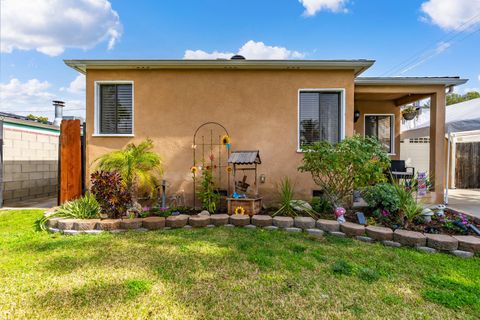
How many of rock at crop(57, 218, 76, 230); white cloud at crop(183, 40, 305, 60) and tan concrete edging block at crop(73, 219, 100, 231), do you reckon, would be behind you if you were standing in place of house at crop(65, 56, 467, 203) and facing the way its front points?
1

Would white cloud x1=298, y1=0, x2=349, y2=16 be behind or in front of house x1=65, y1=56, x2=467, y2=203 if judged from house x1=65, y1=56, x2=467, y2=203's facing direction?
behind

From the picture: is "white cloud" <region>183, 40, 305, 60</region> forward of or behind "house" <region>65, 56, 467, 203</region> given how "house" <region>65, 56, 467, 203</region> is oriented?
behind

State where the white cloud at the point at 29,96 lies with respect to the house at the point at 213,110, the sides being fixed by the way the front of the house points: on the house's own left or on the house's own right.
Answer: on the house's own right

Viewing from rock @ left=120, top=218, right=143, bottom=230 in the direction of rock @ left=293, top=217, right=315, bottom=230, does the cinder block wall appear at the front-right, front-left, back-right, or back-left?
back-left

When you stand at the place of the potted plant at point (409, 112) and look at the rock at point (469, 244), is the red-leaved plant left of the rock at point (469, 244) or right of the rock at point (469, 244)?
right

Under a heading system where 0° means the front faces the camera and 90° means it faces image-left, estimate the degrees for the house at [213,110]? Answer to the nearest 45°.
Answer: approximately 0°

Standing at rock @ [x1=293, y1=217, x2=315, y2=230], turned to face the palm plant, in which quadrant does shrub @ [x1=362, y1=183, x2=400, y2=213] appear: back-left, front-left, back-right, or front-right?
back-right

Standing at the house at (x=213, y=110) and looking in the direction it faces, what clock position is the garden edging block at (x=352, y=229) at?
The garden edging block is roughly at 10 o'clock from the house.
